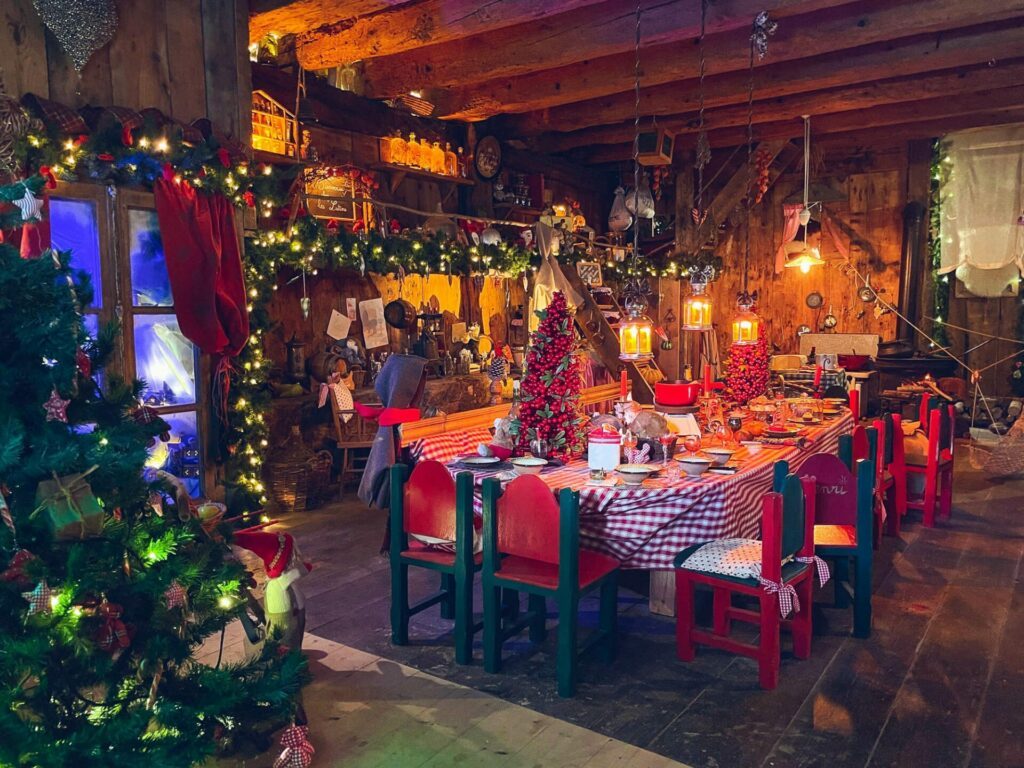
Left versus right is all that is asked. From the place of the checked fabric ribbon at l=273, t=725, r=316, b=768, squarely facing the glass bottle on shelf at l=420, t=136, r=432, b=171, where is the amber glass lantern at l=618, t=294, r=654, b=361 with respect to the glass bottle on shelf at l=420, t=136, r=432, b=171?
right

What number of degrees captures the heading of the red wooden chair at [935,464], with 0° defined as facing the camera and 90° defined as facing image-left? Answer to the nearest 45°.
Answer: approximately 135°

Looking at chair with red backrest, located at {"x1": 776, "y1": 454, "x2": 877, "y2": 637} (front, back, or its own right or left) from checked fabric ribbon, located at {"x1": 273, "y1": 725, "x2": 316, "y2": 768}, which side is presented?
left

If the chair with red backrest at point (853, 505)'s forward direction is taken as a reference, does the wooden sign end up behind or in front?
in front

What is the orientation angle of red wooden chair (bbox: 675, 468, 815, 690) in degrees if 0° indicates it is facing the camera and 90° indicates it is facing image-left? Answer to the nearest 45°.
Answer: approximately 135°

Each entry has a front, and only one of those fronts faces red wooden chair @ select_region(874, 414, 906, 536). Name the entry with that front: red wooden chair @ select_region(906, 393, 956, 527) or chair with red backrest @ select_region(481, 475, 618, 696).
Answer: the chair with red backrest

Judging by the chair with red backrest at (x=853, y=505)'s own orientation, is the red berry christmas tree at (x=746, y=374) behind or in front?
in front

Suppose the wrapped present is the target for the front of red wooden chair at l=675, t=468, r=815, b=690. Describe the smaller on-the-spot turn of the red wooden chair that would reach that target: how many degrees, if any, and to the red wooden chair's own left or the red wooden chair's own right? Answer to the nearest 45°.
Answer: approximately 90° to the red wooden chair's own left

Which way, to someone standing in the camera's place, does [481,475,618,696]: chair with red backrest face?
facing away from the viewer and to the right of the viewer

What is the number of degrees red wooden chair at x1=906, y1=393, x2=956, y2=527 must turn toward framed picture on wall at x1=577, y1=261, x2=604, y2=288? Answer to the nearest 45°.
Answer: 0° — it already faces it
